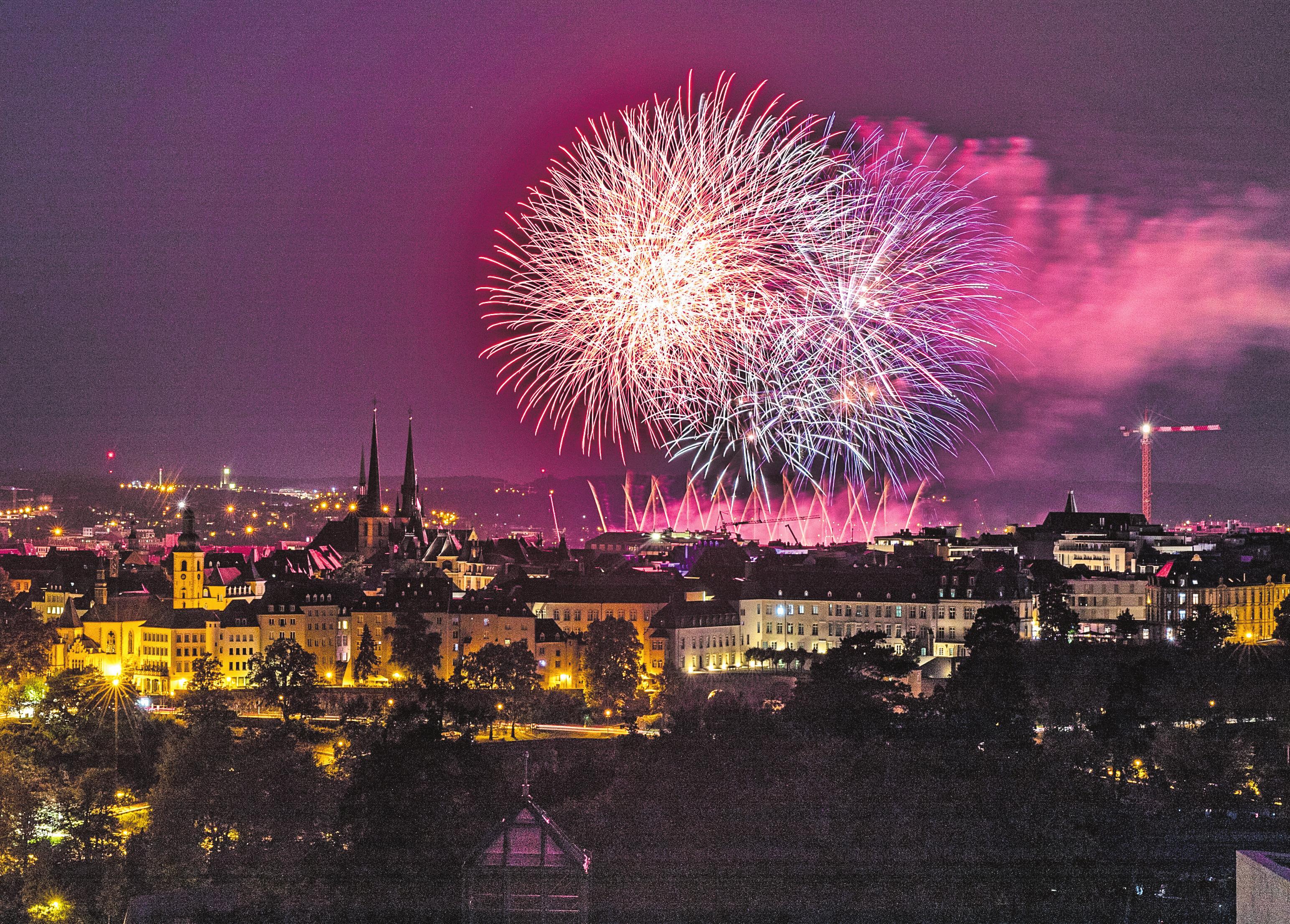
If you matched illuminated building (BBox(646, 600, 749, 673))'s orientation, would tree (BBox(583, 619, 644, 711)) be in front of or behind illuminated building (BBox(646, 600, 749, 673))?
in front

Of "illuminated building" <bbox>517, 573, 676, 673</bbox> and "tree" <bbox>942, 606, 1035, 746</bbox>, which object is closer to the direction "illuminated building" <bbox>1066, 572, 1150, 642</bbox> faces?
the tree

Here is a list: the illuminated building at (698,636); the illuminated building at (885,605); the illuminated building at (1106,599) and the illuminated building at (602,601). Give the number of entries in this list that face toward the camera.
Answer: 4

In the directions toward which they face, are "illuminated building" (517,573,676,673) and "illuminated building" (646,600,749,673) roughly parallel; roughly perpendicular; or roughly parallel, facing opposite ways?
roughly parallel

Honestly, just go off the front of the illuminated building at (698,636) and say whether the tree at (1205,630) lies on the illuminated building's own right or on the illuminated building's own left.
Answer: on the illuminated building's own left

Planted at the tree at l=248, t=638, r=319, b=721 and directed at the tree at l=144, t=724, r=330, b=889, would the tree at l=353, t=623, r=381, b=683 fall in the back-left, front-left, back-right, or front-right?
back-left

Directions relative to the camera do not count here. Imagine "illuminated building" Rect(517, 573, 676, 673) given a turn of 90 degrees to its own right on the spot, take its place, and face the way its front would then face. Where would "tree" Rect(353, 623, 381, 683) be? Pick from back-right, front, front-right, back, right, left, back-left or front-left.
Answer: front

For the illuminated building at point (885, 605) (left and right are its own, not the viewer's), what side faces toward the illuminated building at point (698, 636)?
right

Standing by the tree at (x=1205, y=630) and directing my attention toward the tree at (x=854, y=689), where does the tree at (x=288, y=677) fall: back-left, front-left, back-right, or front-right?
front-right

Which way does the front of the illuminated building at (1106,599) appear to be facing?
toward the camera

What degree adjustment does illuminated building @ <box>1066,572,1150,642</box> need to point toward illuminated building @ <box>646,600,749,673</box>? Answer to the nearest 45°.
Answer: approximately 45° to its right

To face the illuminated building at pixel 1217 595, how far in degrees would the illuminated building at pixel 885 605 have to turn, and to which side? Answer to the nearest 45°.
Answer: approximately 90° to its left

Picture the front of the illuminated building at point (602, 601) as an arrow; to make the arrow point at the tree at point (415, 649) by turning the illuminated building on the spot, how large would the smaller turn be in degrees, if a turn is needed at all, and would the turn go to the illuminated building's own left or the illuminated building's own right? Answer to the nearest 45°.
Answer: approximately 45° to the illuminated building's own right

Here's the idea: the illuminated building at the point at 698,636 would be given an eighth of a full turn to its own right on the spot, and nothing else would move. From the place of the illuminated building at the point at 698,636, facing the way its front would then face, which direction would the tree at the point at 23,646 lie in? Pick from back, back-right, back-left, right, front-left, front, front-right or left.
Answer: front-right

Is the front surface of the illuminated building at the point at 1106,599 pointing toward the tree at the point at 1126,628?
yes

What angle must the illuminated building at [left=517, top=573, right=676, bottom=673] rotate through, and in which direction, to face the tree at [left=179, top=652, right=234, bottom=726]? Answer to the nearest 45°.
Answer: approximately 45° to its right

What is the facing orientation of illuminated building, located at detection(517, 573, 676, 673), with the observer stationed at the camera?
facing the viewer
